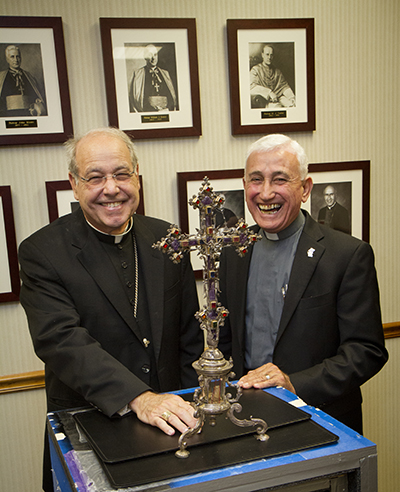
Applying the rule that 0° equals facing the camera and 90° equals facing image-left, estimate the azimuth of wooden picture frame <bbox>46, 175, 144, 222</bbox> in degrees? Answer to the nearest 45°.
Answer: approximately 0°

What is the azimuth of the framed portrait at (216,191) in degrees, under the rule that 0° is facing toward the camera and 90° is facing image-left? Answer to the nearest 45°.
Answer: approximately 0°

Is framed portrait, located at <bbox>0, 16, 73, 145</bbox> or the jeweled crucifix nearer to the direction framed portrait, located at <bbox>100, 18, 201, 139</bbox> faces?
the jeweled crucifix

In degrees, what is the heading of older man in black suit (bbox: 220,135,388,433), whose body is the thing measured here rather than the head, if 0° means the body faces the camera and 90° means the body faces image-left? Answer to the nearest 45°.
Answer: approximately 45°

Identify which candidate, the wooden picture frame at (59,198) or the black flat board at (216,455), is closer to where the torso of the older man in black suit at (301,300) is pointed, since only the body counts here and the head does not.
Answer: the black flat board

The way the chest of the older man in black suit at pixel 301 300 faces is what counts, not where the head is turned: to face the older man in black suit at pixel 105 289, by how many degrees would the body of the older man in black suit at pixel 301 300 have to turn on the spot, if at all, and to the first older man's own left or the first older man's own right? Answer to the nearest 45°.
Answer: approximately 45° to the first older man's own right

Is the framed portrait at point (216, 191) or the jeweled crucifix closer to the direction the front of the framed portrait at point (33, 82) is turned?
the jeweled crucifix
